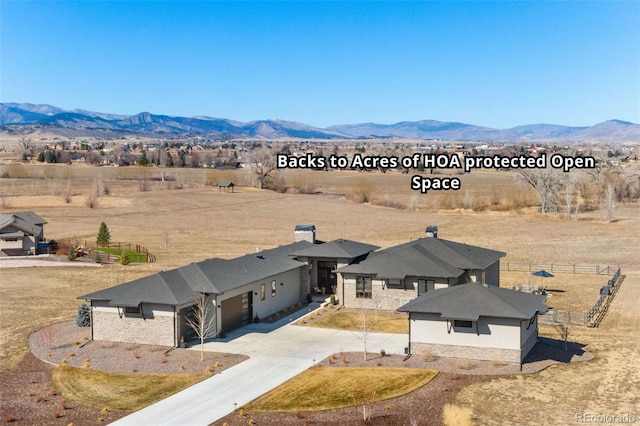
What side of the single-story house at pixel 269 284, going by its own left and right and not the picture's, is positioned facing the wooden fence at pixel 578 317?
left

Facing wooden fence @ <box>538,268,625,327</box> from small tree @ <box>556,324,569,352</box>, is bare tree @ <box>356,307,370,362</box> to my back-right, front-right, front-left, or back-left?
back-left

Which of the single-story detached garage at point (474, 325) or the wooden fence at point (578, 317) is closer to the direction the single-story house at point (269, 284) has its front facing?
the single-story detached garage

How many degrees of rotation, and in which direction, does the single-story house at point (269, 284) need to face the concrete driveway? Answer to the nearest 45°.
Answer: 0° — it already faces it

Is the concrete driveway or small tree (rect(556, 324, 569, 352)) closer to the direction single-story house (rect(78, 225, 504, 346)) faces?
the concrete driveway

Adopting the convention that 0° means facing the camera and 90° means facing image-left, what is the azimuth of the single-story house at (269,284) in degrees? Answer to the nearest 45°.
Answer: approximately 0°

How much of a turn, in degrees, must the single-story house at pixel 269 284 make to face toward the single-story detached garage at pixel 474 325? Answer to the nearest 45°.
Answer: approximately 45° to its left

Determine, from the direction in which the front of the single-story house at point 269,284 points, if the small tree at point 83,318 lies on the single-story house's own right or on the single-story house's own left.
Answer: on the single-story house's own right

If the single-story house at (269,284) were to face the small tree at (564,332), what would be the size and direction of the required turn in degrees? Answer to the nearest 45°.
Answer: approximately 90° to its left

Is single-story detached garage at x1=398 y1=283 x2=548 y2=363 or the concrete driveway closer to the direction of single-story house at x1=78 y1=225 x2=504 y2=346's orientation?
the concrete driveway
